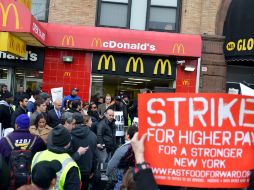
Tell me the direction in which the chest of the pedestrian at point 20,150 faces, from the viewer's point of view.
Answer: away from the camera

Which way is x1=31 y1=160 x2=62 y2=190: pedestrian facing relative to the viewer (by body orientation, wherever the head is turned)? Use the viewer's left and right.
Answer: facing away from the viewer and to the right of the viewer

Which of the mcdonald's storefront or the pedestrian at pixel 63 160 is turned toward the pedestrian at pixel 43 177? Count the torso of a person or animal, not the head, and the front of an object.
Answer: the mcdonald's storefront

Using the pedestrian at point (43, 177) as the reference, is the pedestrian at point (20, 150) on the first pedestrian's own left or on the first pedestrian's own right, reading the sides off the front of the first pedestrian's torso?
on the first pedestrian's own left

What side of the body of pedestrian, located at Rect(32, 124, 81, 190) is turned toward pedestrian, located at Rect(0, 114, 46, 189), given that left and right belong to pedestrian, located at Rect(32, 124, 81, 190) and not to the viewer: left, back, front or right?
left

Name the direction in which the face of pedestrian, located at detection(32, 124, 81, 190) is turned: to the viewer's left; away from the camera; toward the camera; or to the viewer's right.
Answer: away from the camera

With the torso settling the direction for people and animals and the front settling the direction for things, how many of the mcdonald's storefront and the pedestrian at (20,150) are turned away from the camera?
1

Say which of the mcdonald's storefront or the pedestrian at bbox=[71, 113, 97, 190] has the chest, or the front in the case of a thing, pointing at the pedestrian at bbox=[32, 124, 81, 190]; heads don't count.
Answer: the mcdonald's storefront
